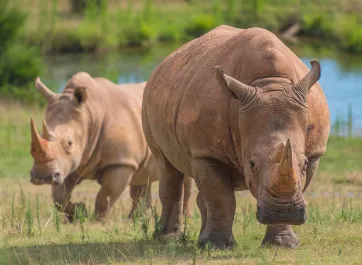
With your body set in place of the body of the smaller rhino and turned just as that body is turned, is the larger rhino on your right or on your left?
on your left

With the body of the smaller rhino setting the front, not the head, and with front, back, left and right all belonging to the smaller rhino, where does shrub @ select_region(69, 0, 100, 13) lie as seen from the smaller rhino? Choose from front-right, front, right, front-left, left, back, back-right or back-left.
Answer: back-right

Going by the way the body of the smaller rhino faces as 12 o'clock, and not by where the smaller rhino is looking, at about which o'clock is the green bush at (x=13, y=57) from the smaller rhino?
The green bush is roughly at 4 o'clock from the smaller rhino.

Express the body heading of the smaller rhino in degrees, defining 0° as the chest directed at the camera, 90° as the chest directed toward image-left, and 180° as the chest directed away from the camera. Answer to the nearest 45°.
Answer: approximately 45°
